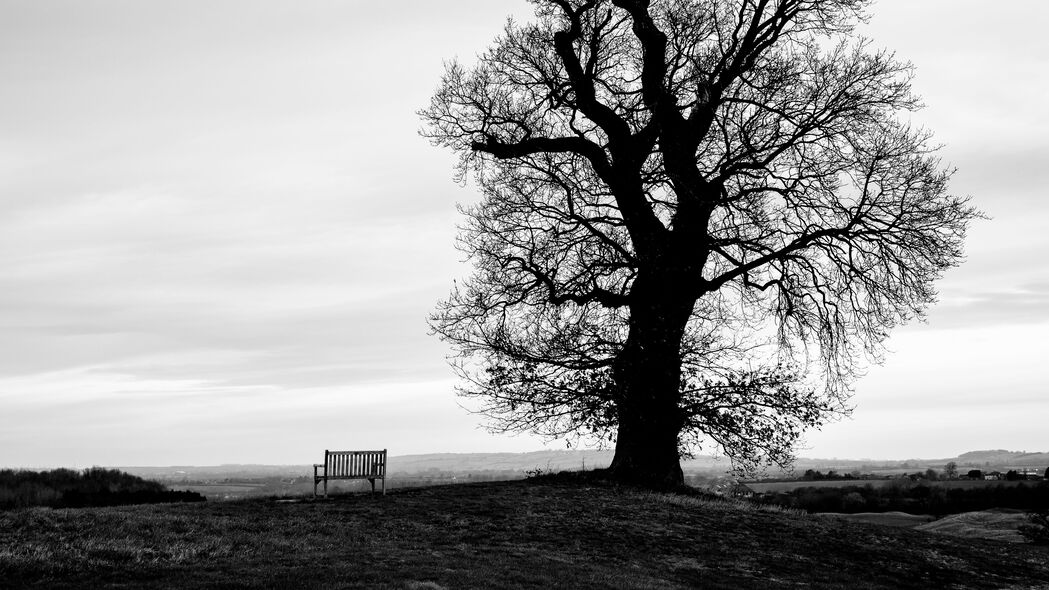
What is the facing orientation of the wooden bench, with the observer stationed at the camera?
facing away from the viewer and to the left of the viewer
